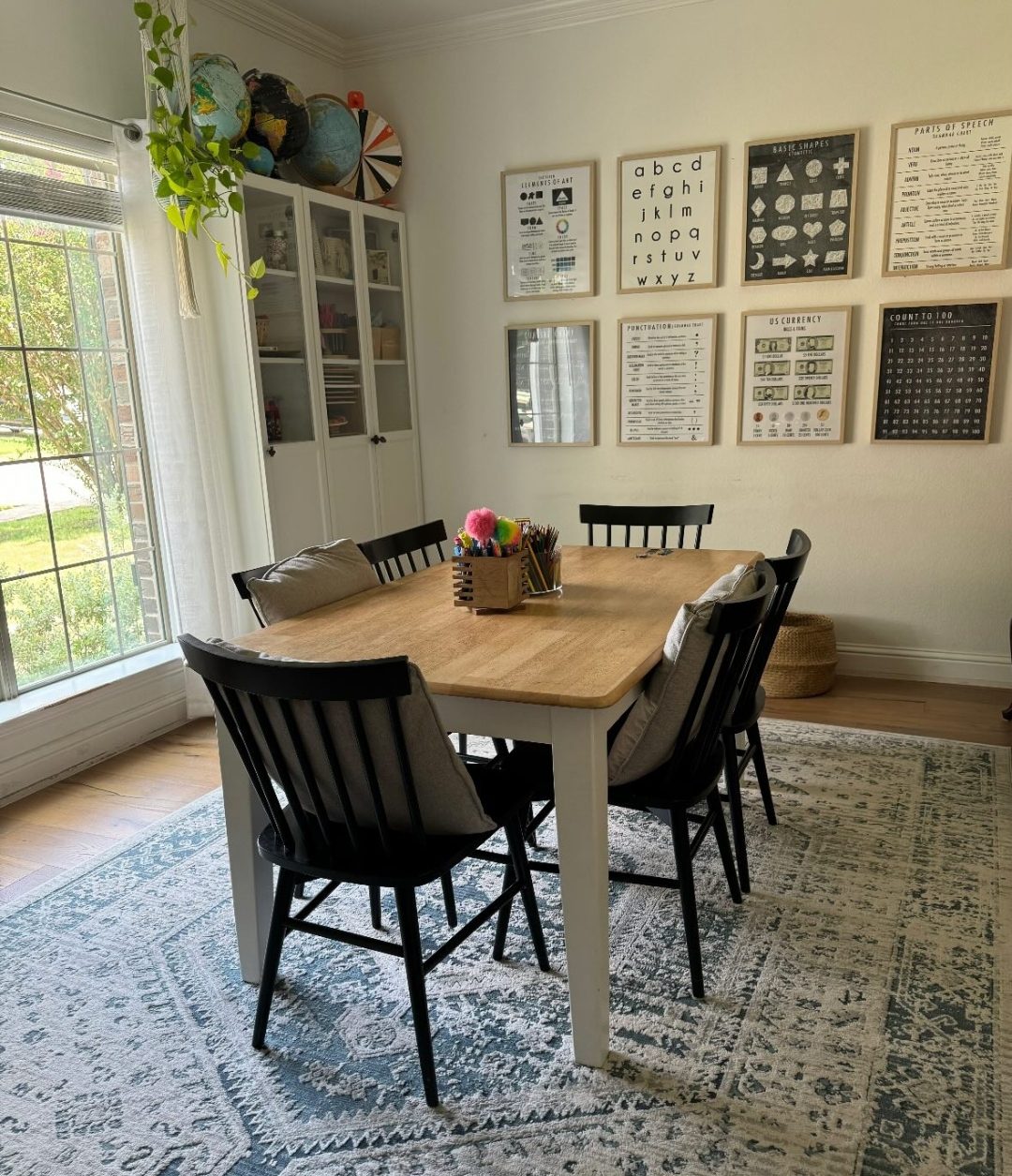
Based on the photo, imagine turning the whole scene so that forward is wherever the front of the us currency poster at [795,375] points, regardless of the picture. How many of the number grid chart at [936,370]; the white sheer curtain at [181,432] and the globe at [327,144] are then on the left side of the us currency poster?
1

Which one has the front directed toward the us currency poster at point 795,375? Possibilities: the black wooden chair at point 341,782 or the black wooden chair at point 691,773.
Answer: the black wooden chair at point 341,782

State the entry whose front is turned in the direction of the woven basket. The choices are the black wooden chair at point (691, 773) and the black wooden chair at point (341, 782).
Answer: the black wooden chair at point (341, 782)

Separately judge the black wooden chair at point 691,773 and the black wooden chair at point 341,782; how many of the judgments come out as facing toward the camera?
0

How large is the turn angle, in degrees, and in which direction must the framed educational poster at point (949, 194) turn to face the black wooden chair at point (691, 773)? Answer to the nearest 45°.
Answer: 0° — it already faces it

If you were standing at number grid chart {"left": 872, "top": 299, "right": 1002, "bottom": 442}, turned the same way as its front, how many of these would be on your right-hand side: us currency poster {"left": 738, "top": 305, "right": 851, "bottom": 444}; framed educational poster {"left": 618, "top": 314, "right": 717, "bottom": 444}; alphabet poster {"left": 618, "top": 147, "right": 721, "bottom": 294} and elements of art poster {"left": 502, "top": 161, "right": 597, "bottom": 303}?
4

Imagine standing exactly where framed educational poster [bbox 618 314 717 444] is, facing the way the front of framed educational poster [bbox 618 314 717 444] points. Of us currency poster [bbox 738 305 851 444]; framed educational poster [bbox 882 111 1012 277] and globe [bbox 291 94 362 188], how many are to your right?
1

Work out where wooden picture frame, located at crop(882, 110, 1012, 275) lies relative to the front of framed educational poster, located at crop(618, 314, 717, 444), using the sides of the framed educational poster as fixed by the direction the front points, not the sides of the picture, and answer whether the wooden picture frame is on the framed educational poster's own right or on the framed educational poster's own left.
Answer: on the framed educational poster's own left

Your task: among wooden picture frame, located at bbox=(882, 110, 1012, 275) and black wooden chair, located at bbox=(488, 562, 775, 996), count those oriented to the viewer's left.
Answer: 1

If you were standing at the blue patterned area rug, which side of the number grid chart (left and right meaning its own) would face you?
front

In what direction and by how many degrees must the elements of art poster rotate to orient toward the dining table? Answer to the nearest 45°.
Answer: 0° — it already faces it

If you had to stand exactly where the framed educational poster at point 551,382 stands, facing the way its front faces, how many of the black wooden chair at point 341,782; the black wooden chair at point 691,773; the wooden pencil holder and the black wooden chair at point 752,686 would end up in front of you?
4

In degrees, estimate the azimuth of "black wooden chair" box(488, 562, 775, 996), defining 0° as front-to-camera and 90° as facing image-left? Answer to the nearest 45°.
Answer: approximately 90°

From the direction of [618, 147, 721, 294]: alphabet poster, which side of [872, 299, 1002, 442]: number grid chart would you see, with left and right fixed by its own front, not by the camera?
right
